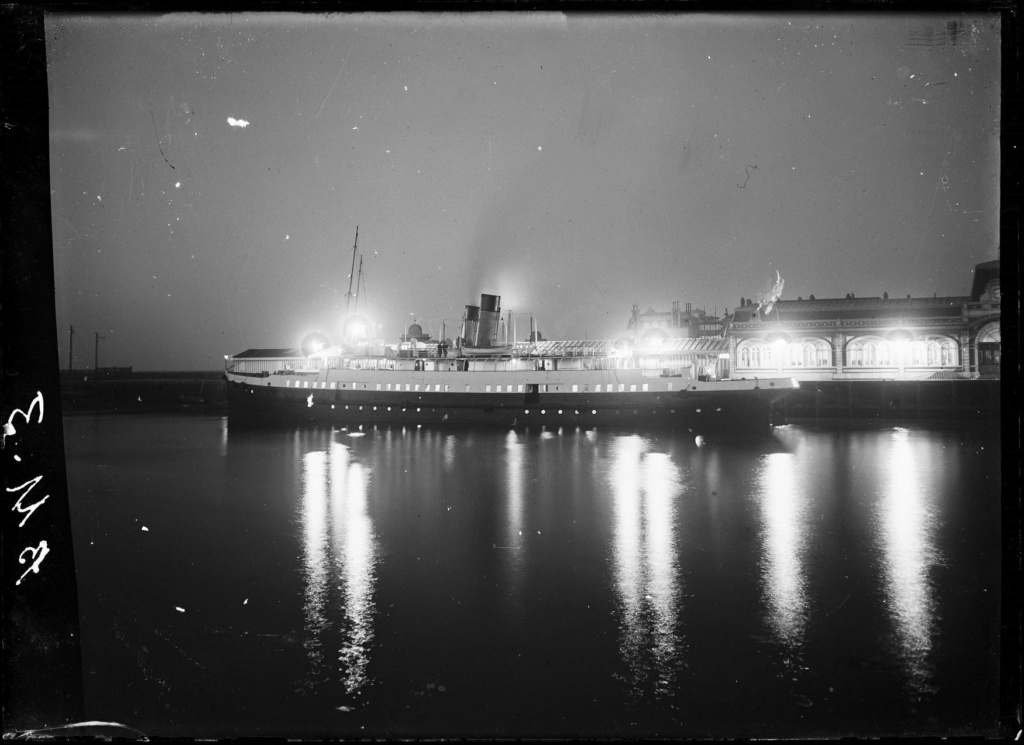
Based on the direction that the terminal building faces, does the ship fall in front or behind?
in front

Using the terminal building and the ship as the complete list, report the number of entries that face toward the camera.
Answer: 1

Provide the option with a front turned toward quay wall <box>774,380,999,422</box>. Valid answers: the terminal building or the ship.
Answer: the terminal building

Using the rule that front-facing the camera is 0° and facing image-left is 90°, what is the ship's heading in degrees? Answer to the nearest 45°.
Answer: approximately 90°

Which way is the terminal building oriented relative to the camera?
toward the camera

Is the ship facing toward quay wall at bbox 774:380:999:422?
no

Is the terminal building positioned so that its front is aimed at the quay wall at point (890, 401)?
yes

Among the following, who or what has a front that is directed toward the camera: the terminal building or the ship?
the terminal building

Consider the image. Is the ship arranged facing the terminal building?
no
